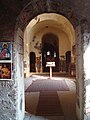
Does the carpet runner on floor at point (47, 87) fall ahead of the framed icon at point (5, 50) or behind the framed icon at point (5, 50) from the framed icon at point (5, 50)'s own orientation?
behind

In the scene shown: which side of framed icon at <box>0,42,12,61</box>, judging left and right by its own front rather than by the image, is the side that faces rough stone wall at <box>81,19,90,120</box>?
left

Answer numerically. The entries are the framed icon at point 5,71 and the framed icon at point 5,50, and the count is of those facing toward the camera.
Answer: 2

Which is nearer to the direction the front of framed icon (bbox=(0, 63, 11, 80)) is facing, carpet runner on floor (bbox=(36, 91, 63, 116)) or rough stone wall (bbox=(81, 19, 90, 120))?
the rough stone wall
